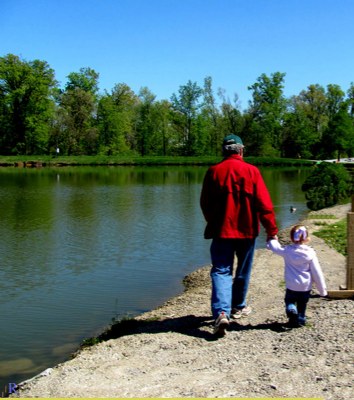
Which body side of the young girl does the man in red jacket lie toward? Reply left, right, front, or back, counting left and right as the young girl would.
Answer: left

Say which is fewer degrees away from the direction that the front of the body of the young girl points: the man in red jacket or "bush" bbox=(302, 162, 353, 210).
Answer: the bush

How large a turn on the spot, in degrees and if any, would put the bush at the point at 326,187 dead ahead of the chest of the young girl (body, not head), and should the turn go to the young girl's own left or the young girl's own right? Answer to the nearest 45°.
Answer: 0° — they already face it

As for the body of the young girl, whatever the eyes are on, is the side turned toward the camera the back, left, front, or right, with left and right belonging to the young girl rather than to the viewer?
back
